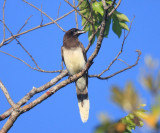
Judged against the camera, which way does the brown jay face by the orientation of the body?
toward the camera
